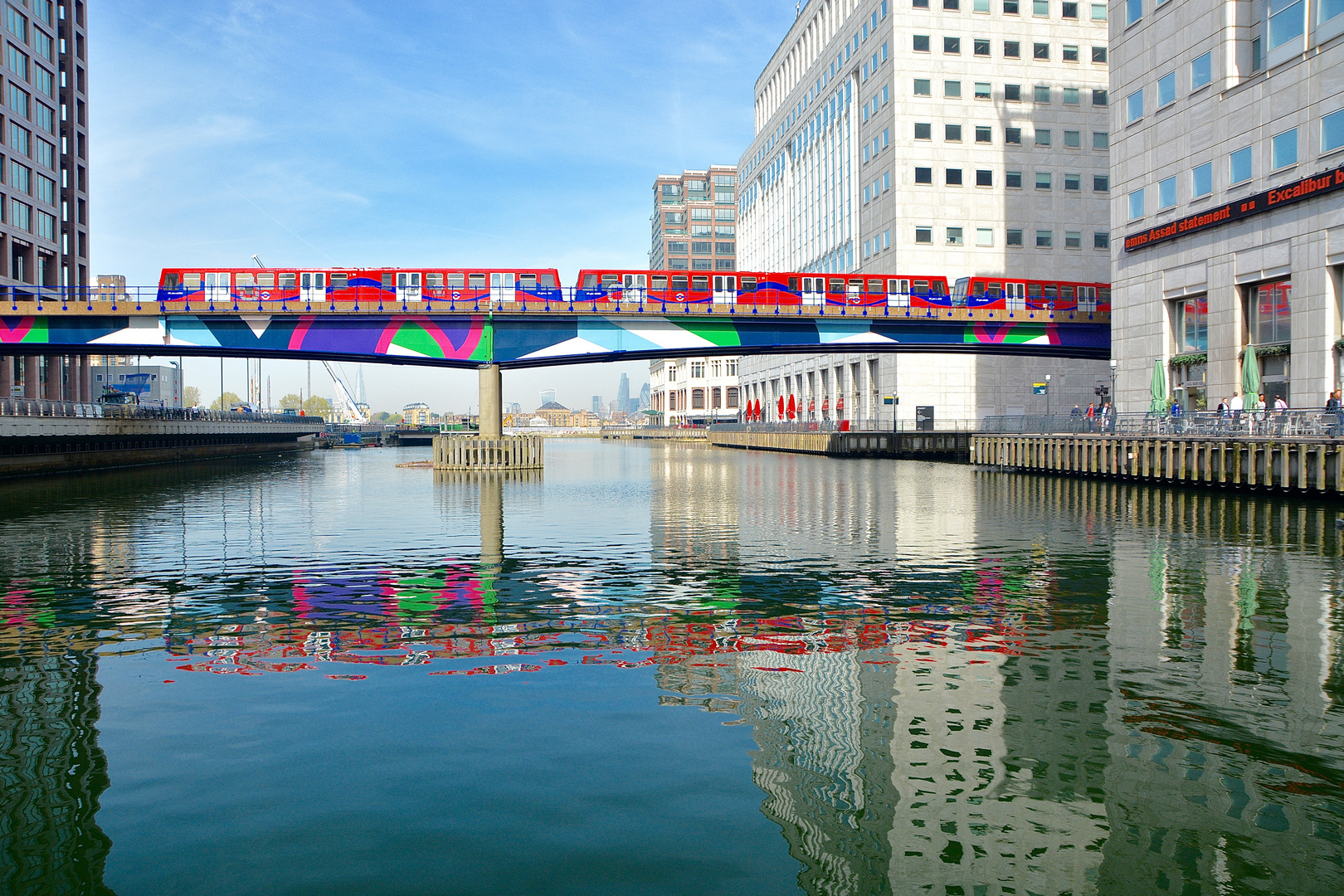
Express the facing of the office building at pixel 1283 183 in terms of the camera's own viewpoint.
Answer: facing the viewer and to the left of the viewer
